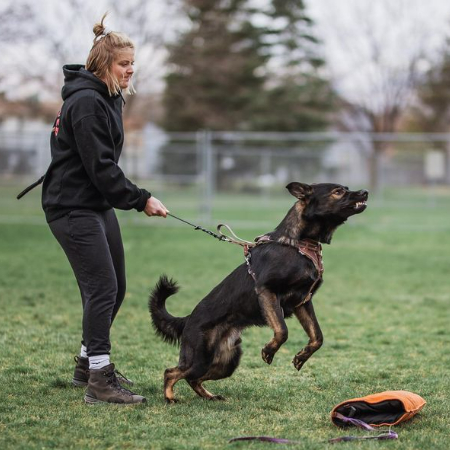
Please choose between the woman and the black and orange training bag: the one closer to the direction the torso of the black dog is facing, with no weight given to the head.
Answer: the black and orange training bag

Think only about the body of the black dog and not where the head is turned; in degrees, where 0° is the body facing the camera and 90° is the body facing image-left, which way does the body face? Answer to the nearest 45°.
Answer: approximately 270°

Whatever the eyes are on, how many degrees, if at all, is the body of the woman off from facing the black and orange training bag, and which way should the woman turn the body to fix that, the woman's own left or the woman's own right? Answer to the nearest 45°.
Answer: approximately 45° to the woman's own right

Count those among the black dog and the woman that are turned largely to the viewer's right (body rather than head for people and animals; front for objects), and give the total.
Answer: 2

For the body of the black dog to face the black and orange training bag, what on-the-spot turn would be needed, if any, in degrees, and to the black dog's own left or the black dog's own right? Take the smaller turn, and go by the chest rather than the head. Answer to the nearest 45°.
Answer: approximately 45° to the black dog's own right

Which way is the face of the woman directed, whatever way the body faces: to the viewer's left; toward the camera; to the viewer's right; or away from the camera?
to the viewer's right

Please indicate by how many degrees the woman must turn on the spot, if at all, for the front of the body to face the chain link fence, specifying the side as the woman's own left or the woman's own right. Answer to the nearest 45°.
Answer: approximately 90° to the woman's own left

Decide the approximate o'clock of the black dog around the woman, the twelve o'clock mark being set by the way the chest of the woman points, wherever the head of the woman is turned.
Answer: The black dog is roughly at 12 o'clock from the woman.

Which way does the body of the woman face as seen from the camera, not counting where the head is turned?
to the viewer's right

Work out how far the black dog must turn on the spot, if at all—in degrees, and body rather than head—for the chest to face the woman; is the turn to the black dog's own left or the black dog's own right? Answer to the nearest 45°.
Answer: approximately 180°

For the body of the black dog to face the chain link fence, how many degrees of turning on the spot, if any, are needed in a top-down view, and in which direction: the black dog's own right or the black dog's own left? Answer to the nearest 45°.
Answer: approximately 90° to the black dog's own left
